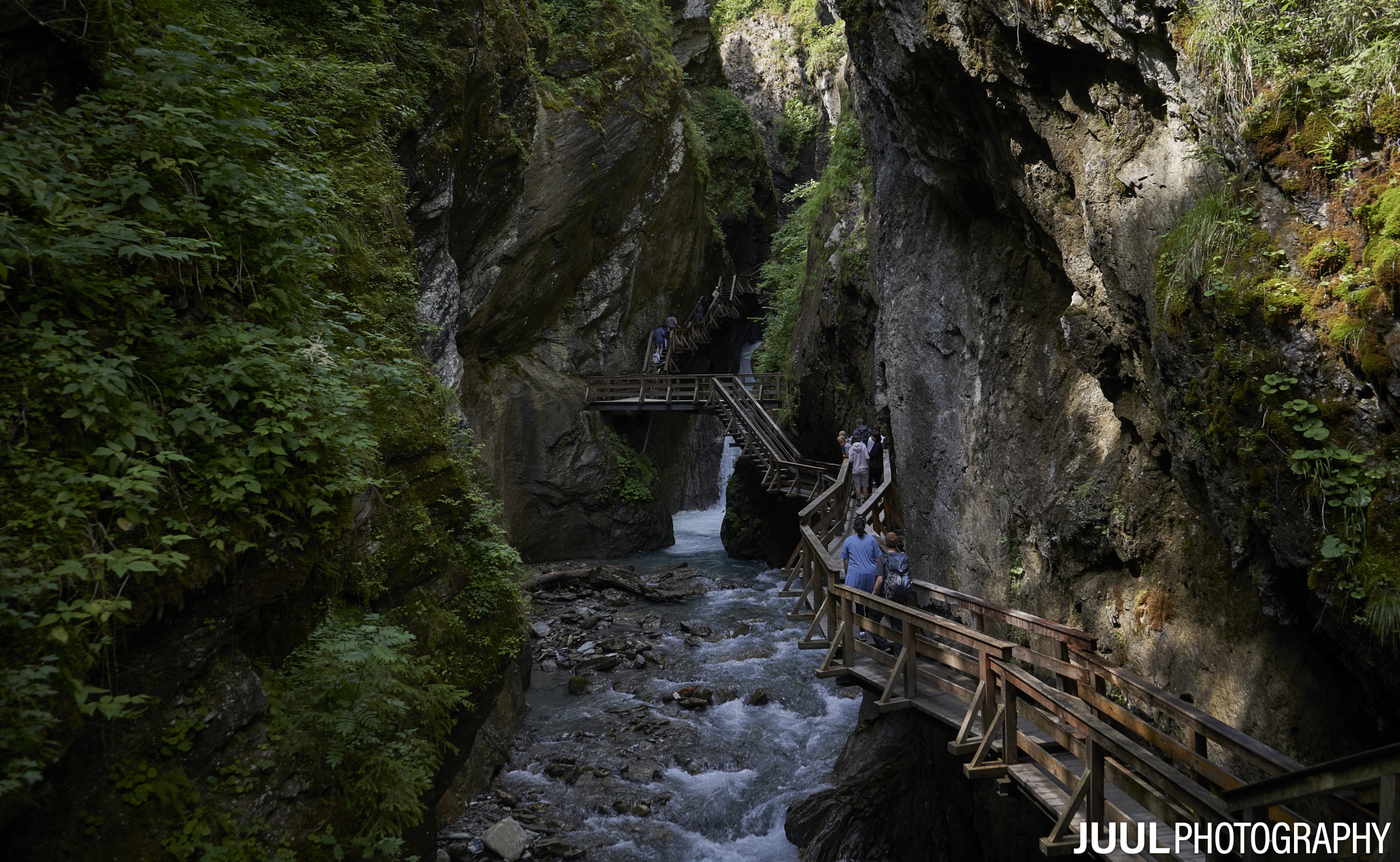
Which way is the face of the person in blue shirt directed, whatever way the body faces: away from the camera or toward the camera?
away from the camera

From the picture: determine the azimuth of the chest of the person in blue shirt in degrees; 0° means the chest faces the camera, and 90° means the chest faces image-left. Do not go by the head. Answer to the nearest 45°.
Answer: approximately 180°

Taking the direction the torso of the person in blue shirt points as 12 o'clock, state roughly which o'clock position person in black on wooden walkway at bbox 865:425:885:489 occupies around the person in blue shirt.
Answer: The person in black on wooden walkway is roughly at 12 o'clock from the person in blue shirt.
